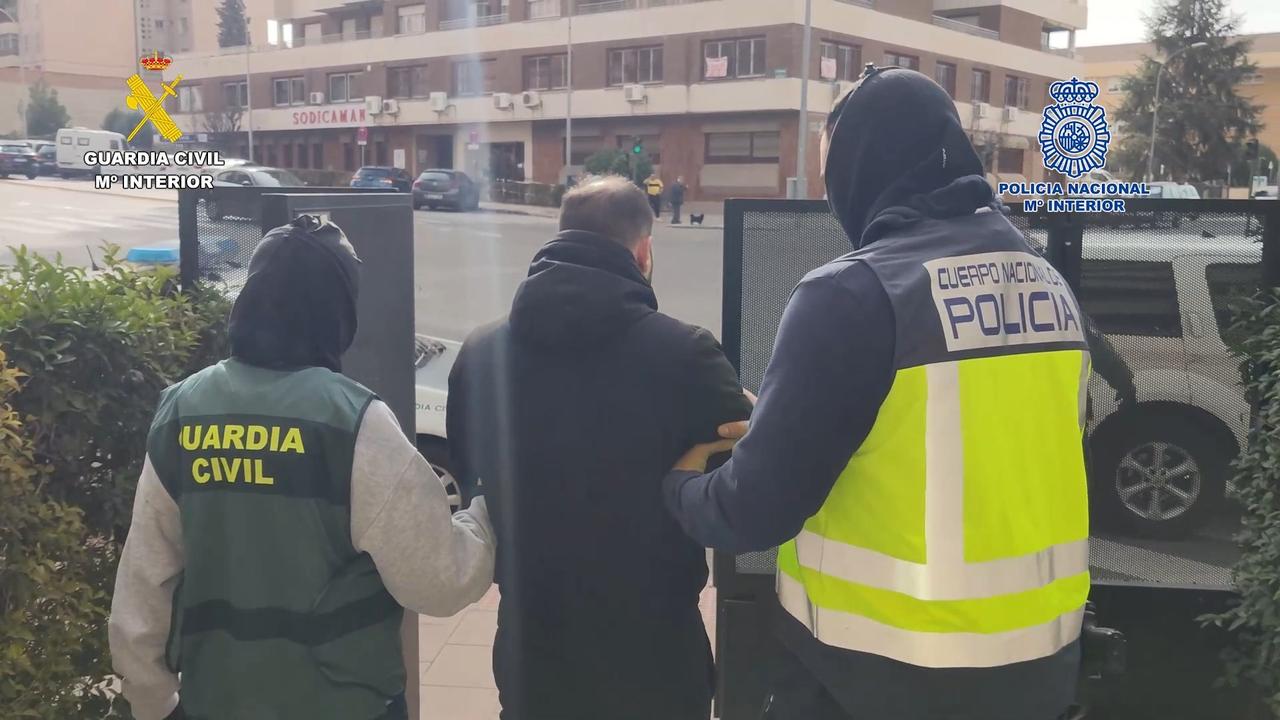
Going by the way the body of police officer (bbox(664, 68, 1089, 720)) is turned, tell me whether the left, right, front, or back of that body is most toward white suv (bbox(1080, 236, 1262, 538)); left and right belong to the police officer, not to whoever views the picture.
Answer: right

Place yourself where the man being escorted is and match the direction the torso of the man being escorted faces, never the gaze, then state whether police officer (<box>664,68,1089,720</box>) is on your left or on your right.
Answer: on your right

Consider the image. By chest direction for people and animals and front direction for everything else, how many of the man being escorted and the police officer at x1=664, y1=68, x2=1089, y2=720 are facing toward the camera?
0

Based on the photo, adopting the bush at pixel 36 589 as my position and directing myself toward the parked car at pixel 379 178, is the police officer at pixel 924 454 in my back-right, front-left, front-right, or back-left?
back-right

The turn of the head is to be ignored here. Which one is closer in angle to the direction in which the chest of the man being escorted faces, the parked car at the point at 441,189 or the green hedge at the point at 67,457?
the parked car

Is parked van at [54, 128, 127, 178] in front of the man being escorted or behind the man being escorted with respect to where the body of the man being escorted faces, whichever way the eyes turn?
in front

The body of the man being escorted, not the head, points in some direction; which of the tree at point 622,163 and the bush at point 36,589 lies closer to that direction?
the tree

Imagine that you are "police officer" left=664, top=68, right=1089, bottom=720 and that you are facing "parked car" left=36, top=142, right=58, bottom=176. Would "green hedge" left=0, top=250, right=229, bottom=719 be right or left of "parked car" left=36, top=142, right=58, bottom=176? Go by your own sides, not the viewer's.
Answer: left

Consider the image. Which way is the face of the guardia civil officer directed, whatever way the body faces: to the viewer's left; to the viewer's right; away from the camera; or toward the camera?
away from the camera

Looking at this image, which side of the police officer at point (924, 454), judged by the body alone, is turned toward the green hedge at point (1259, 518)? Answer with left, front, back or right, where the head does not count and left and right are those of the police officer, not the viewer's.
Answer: right

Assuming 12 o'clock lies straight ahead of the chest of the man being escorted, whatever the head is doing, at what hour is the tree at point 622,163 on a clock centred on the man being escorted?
The tree is roughly at 12 o'clock from the man being escorted.

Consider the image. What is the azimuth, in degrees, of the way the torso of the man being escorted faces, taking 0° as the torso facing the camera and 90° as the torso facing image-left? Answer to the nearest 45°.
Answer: approximately 180°

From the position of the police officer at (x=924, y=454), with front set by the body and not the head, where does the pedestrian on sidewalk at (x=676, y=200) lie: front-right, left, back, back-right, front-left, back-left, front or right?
front-right

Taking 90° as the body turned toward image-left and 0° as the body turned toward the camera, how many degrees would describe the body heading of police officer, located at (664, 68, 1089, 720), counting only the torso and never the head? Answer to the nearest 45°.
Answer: approximately 135°
